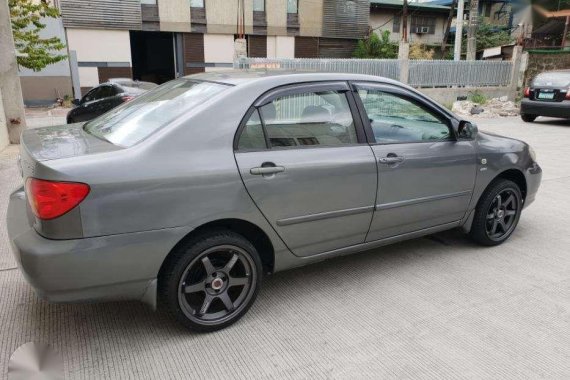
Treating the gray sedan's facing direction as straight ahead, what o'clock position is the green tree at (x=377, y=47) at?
The green tree is roughly at 11 o'clock from the gray sedan.

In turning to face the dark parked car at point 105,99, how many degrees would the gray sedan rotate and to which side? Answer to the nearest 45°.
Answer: approximately 90° to its left

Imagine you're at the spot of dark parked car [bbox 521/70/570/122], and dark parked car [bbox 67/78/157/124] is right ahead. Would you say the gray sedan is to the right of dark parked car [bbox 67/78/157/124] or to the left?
left

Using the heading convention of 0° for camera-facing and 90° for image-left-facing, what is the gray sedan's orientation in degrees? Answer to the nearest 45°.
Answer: approximately 225°

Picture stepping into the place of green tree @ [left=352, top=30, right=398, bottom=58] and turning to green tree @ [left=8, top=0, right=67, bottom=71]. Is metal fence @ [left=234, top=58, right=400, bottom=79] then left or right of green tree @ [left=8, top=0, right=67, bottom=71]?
left

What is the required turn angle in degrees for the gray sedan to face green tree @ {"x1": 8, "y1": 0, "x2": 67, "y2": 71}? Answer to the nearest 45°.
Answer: approximately 90° to its left

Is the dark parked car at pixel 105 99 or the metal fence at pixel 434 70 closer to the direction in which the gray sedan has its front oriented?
the metal fence

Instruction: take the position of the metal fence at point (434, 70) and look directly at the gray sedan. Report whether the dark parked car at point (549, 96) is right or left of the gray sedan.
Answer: left
